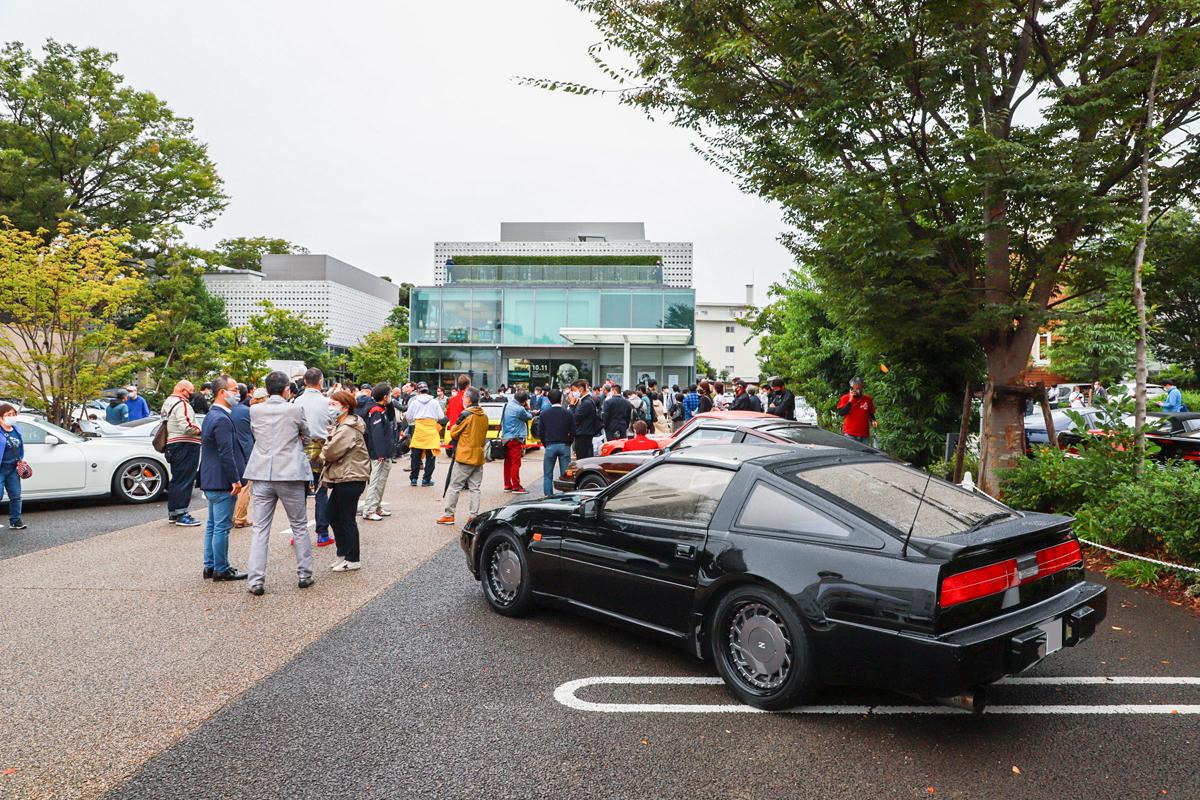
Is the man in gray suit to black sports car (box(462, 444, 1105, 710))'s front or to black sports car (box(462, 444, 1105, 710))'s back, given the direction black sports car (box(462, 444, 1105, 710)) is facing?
to the front

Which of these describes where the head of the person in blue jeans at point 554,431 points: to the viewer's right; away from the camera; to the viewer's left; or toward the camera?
away from the camera

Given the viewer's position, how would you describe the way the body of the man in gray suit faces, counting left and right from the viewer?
facing away from the viewer

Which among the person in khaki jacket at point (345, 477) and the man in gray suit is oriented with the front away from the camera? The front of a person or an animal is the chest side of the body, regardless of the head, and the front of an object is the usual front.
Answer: the man in gray suit

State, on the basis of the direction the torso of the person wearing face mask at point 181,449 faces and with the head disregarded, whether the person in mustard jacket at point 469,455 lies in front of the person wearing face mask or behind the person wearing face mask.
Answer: in front

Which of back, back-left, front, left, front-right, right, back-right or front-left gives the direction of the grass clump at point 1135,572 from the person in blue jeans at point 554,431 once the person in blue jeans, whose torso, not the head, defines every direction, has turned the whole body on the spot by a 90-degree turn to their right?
front-right

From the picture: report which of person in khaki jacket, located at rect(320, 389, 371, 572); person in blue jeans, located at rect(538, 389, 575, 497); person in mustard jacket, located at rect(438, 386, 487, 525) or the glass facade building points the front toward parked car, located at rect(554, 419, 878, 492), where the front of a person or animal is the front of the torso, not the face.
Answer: the glass facade building

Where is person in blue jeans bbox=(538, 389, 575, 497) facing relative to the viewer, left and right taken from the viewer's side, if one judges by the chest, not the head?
facing away from the viewer

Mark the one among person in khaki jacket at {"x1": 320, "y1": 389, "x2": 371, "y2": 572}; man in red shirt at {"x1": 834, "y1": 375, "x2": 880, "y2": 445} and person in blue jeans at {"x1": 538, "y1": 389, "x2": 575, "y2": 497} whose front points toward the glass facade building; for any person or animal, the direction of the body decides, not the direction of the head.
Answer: the person in blue jeans

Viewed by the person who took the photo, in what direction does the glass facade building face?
facing the viewer
